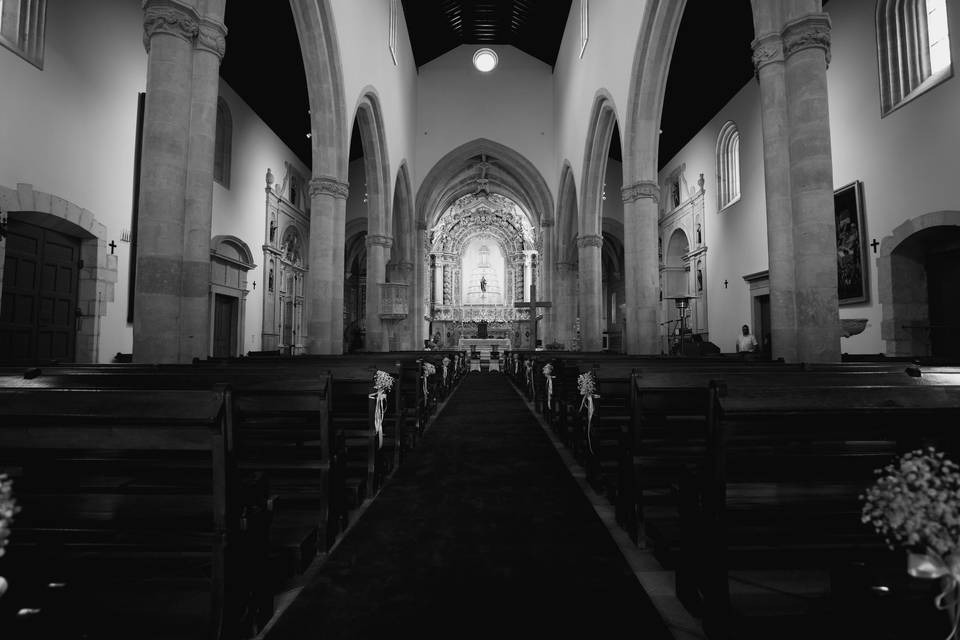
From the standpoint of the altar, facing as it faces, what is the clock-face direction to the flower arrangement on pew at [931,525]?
The flower arrangement on pew is roughly at 12 o'clock from the altar.

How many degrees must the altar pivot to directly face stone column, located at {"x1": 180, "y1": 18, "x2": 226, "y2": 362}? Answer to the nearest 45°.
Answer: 0° — it already faces it

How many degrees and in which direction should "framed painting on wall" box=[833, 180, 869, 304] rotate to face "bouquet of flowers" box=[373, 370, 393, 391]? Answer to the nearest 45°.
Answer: approximately 45° to its left

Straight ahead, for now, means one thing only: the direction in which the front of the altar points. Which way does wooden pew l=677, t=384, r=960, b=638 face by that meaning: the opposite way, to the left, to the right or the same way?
the opposite way

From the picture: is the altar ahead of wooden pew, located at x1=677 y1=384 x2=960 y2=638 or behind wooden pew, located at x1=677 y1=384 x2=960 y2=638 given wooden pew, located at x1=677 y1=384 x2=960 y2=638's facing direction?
ahead

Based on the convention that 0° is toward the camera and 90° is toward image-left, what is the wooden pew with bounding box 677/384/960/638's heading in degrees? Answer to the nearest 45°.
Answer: approximately 135°

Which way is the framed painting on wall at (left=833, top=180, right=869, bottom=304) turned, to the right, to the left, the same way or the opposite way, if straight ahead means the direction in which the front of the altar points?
to the right

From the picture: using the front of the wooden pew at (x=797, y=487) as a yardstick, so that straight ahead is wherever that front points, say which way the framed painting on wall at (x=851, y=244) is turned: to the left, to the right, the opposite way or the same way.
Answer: to the left

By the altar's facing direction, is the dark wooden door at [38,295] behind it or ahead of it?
ahead

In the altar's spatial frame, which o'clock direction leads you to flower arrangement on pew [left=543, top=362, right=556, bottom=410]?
The flower arrangement on pew is roughly at 12 o'clock from the altar.

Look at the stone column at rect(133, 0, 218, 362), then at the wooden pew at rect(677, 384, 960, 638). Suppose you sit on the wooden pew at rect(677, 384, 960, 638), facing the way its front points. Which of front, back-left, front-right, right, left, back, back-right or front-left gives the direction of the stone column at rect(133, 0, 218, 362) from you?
front-left

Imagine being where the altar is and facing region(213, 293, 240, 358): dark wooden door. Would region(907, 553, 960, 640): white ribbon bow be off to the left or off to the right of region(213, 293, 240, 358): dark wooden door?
left

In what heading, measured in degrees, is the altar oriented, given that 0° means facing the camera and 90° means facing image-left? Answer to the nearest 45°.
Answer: approximately 0°

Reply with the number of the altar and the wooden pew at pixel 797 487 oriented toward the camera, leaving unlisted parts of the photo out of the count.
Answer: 1

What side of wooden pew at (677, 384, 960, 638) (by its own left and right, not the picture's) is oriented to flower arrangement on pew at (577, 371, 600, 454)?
front
